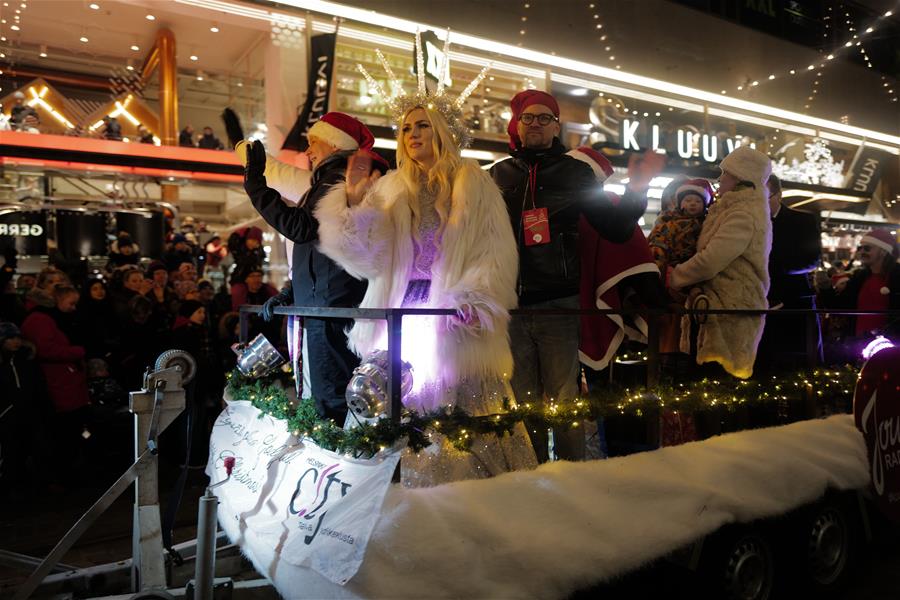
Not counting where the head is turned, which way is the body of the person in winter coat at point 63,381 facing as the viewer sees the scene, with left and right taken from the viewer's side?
facing to the right of the viewer

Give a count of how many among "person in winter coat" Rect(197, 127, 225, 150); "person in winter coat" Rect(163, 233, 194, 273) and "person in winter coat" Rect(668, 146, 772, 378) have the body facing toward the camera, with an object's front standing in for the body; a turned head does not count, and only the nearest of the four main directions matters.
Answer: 2

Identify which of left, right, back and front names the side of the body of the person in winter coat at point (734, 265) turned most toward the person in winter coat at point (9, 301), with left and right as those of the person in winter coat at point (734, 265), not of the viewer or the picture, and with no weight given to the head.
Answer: front

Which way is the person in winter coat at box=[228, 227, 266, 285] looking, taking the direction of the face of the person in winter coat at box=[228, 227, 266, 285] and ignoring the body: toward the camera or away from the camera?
toward the camera

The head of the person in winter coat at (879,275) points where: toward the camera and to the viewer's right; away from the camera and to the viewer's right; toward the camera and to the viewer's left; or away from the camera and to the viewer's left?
toward the camera and to the viewer's left

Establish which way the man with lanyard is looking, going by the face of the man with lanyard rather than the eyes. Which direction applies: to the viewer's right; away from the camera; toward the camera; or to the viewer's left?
toward the camera

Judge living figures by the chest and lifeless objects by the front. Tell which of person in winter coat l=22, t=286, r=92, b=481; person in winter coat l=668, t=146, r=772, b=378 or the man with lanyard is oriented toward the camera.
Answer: the man with lanyard

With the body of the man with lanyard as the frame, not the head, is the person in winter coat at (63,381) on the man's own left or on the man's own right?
on the man's own right

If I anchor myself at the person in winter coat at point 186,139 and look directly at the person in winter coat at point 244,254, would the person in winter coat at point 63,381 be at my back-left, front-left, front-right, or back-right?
front-right

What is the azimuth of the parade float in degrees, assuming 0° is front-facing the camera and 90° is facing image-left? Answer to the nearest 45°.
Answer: approximately 45°

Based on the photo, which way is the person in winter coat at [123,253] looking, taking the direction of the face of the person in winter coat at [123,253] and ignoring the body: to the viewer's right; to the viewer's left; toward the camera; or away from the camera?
toward the camera

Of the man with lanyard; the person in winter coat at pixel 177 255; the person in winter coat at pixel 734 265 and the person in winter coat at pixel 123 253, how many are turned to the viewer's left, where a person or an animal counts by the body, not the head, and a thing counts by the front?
1

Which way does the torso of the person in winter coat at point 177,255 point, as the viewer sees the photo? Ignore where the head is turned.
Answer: toward the camera

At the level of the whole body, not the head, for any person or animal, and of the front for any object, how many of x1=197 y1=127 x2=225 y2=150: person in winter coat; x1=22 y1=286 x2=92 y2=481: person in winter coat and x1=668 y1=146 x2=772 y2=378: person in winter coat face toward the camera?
1

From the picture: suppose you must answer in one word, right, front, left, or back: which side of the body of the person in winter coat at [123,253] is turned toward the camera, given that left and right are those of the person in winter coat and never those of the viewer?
front

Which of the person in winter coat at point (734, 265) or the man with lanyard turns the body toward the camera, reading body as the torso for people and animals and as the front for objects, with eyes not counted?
the man with lanyard

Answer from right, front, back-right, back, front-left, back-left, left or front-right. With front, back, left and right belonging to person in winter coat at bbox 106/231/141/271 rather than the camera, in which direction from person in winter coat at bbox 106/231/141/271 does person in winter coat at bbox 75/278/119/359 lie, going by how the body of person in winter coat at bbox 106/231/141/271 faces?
front
